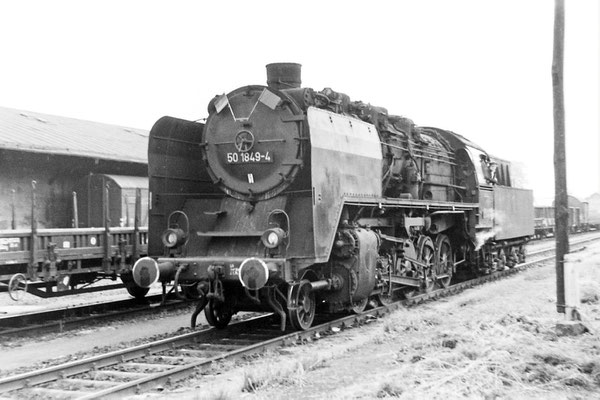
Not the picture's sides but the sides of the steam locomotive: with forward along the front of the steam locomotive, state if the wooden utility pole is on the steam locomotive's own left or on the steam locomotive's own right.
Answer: on the steam locomotive's own left

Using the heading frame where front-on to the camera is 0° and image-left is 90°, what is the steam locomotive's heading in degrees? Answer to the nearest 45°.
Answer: approximately 45°

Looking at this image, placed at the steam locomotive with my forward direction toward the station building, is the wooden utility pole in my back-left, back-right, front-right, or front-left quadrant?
back-left

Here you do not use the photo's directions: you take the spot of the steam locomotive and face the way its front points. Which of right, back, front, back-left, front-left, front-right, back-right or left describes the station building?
right

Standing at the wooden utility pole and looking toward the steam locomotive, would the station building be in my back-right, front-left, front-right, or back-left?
front-right
